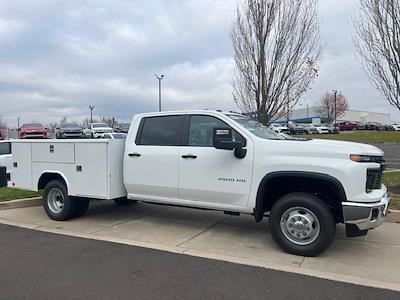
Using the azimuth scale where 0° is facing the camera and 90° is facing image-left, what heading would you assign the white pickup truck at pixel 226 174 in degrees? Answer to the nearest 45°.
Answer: approximately 315°

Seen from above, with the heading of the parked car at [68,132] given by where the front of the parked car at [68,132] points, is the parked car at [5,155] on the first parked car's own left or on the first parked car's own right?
on the first parked car's own right

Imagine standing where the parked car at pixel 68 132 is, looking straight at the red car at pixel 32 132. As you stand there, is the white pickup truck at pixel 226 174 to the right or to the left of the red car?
left

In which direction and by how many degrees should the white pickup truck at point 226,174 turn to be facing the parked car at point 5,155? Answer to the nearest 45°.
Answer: approximately 180°

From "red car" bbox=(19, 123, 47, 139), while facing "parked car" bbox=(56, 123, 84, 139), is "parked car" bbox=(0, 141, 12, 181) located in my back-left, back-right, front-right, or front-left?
back-right

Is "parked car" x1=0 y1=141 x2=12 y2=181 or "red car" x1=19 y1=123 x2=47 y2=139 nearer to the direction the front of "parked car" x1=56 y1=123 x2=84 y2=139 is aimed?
the parked car

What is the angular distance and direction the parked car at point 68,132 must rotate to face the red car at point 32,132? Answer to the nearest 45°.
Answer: approximately 90° to its right

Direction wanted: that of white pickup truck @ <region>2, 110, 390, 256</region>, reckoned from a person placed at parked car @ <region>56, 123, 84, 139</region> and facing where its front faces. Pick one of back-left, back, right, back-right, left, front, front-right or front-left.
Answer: front-right

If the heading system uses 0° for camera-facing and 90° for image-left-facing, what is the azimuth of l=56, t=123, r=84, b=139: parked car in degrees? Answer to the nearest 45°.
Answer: approximately 315°

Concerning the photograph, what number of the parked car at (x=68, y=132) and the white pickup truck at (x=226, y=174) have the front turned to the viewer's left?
0

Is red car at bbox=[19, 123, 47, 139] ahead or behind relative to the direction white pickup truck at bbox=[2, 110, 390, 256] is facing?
behind
